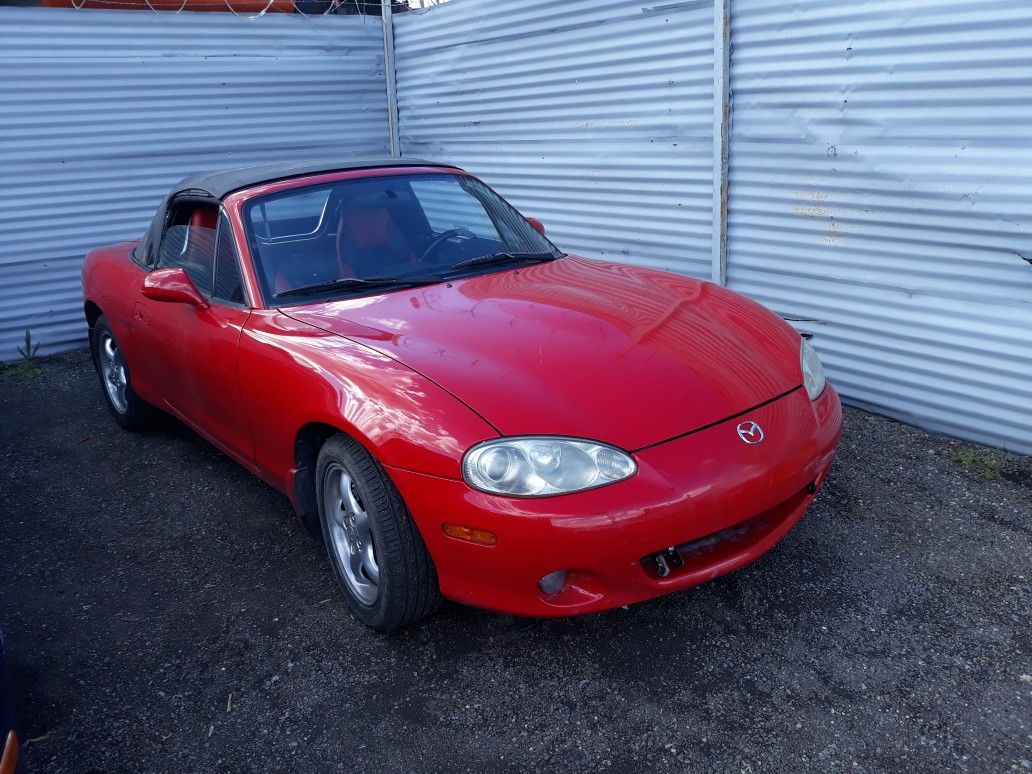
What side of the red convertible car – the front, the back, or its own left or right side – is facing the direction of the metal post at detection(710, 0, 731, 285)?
left

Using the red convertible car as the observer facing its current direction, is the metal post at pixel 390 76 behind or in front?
behind

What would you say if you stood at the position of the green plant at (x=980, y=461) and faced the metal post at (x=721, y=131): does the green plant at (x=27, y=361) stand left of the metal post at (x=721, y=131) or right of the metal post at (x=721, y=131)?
left

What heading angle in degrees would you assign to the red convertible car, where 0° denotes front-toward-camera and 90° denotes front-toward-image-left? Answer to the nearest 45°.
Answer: approximately 315°

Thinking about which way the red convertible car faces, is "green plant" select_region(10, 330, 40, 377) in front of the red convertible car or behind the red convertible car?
behind

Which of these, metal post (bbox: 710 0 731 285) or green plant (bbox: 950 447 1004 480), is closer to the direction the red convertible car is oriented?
the green plant

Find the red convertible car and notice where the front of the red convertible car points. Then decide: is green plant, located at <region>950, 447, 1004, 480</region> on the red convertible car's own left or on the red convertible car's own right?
on the red convertible car's own left
